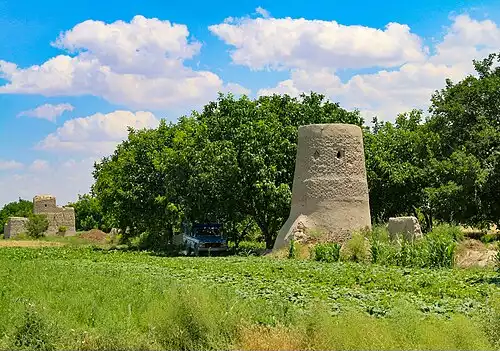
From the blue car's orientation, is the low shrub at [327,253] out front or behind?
out front

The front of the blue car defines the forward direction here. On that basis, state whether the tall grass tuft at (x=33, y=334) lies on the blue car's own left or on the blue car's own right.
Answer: on the blue car's own right

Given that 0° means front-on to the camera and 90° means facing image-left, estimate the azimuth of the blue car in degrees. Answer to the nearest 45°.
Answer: approximately 315°

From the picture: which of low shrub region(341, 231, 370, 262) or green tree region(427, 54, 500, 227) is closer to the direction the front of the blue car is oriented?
the low shrub

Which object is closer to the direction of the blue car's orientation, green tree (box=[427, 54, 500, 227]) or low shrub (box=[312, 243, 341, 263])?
the low shrub

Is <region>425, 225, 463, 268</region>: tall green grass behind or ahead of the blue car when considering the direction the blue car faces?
ahead

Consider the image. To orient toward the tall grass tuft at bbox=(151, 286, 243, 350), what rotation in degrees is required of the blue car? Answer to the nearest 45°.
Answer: approximately 45° to its right

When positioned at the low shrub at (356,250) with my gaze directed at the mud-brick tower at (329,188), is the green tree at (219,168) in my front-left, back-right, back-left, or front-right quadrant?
front-left
